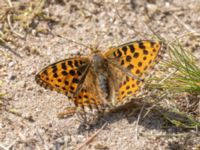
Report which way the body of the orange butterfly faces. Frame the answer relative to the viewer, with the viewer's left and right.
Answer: facing away from the viewer
